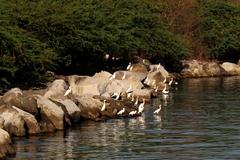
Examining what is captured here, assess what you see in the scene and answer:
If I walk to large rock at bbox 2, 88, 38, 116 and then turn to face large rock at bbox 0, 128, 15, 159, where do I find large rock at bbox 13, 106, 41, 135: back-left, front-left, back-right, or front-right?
front-left
